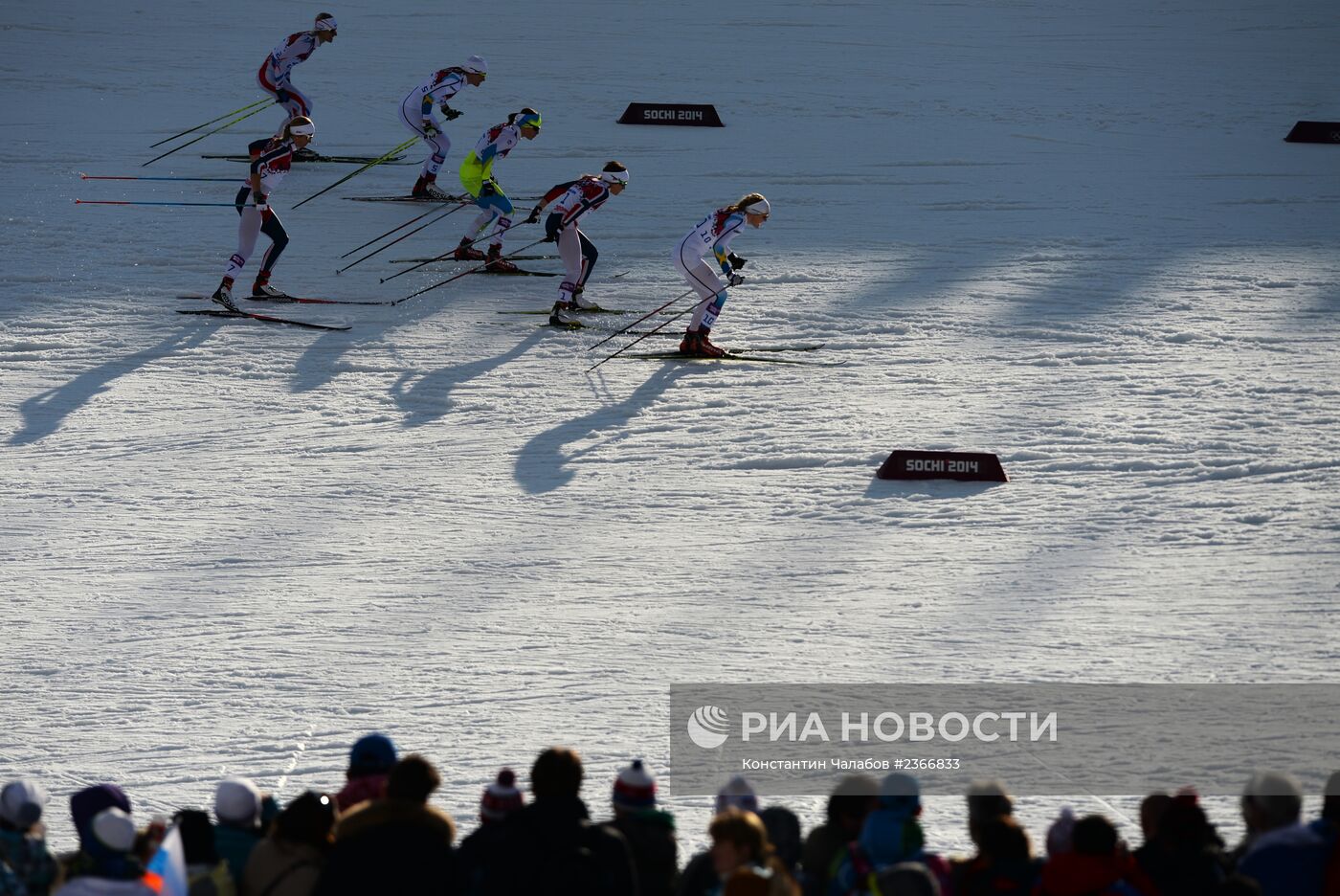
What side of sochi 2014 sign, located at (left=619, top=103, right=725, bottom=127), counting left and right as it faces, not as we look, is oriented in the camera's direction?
front

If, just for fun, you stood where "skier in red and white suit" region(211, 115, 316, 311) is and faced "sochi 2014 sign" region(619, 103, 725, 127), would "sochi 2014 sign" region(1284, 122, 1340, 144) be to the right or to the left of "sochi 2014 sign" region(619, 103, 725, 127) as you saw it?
right

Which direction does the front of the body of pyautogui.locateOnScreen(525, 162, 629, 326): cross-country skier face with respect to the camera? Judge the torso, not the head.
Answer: to the viewer's right

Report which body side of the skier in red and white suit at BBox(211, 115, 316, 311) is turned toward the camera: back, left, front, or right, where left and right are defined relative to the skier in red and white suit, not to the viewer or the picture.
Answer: right

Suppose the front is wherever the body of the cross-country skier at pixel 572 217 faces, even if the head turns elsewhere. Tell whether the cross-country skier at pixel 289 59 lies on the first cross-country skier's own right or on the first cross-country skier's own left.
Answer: on the first cross-country skier's own left

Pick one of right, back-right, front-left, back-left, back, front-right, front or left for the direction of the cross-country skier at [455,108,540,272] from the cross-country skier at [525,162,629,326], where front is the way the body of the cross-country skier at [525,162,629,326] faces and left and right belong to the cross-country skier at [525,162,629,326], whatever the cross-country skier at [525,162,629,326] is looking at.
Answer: back-left

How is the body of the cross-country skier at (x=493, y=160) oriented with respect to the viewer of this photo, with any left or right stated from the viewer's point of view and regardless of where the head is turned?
facing to the right of the viewer

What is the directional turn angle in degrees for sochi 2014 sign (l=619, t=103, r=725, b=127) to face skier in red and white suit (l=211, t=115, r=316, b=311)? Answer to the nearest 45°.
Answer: approximately 45° to its right

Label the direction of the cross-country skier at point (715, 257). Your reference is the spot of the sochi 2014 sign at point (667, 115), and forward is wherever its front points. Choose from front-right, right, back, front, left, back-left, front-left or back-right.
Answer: front

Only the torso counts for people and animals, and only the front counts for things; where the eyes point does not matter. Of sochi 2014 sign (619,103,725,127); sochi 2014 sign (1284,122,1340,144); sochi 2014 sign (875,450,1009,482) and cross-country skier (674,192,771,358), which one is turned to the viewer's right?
the cross-country skier

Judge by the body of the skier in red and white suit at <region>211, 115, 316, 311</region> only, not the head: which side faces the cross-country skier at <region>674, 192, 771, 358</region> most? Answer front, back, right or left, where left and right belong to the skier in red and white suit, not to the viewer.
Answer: front

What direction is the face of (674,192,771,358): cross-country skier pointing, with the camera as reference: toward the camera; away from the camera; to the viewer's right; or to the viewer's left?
to the viewer's right

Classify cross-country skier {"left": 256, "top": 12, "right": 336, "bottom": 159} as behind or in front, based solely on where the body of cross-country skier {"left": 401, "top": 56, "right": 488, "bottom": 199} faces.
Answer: behind

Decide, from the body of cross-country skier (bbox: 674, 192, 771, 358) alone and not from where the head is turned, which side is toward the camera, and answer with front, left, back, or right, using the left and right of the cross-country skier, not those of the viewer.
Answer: right

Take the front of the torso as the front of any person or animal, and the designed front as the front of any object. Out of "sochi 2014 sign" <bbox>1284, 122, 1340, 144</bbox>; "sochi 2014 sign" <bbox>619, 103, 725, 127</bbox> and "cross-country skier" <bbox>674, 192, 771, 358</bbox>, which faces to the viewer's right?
the cross-country skier

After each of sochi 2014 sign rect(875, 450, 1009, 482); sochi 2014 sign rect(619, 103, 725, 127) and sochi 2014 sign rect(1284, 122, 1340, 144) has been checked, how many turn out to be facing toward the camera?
3
